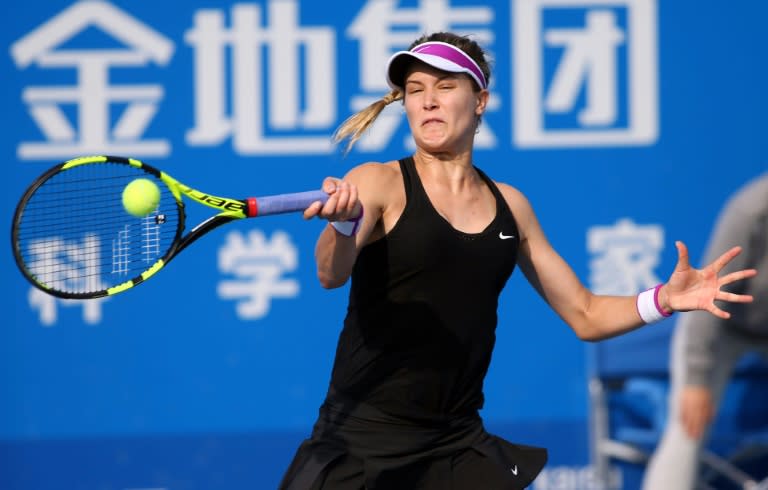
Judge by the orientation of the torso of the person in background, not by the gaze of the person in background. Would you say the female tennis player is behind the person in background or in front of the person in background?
in front

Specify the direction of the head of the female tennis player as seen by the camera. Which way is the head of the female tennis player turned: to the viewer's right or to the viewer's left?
to the viewer's left

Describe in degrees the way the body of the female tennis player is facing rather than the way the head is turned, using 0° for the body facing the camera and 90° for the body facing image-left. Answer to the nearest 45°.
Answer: approximately 0°

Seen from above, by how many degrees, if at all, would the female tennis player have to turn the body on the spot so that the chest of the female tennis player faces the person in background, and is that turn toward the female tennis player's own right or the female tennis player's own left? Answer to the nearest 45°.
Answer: approximately 135° to the female tennis player's own left

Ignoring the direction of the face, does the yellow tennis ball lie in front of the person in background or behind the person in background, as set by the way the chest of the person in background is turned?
in front

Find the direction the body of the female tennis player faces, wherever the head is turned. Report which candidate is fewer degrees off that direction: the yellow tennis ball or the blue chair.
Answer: the yellow tennis ball

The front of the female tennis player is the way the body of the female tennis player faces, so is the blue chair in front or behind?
behind
